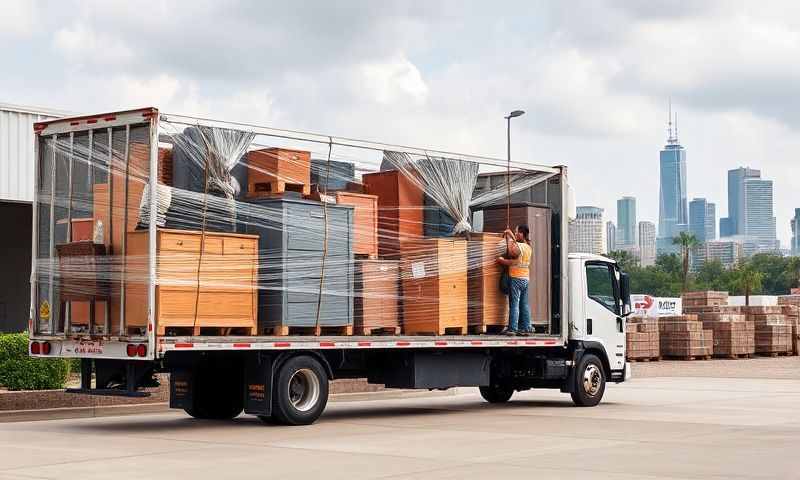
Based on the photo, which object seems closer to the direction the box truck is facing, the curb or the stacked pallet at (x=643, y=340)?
the stacked pallet

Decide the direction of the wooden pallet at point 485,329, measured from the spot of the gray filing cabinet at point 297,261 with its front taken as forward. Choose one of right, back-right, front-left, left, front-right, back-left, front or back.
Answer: left

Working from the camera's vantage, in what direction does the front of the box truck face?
facing away from the viewer and to the right of the viewer

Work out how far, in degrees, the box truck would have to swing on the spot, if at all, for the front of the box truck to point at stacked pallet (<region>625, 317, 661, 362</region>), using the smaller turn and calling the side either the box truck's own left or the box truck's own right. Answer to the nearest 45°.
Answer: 0° — it already faces it

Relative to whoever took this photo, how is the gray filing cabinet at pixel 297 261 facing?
facing the viewer and to the right of the viewer

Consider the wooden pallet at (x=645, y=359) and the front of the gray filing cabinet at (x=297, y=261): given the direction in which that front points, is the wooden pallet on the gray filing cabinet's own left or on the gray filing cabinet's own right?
on the gray filing cabinet's own left

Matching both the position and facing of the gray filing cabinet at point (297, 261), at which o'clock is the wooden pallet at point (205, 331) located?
The wooden pallet is roughly at 4 o'clock from the gray filing cabinet.

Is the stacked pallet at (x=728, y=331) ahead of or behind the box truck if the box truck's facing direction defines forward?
ahead

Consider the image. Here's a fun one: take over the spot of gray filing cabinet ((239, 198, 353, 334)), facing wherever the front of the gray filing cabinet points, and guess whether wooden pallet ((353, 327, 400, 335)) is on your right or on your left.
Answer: on your left

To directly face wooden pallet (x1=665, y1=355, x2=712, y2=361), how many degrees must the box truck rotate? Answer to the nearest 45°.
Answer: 0° — it already faces it

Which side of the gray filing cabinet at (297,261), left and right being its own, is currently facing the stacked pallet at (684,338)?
left

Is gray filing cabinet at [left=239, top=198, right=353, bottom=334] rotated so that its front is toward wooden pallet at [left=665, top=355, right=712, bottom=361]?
no

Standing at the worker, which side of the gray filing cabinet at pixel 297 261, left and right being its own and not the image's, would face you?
left

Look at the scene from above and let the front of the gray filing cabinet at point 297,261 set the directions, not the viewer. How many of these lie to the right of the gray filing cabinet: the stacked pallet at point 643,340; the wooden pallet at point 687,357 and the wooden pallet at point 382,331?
0

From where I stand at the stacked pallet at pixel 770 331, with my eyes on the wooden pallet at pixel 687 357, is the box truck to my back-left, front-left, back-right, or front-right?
front-left
